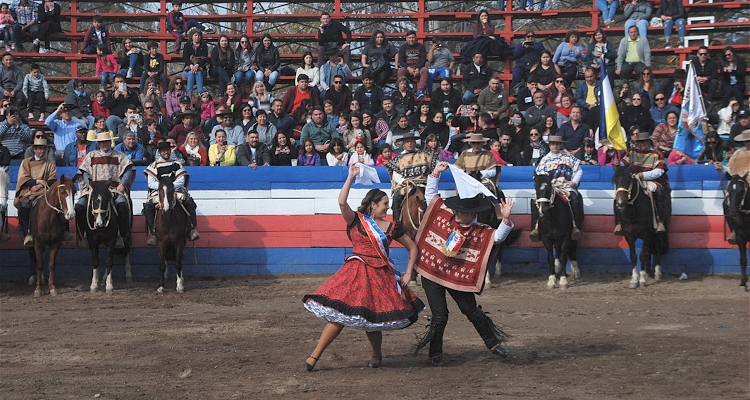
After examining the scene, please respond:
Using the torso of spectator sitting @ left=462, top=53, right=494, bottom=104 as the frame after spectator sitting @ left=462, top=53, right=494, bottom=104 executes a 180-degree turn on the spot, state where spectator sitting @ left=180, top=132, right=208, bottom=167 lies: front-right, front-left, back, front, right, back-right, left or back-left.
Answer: back-left

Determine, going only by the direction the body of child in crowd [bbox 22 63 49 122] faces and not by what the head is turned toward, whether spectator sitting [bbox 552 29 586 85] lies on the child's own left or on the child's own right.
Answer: on the child's own left

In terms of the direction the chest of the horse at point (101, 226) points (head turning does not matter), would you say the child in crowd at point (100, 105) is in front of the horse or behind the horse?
behind

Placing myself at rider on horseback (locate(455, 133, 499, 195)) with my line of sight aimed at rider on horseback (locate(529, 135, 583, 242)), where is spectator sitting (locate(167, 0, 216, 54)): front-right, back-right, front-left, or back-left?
back-left

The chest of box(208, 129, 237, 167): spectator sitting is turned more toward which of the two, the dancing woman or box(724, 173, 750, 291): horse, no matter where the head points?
the dancing woman

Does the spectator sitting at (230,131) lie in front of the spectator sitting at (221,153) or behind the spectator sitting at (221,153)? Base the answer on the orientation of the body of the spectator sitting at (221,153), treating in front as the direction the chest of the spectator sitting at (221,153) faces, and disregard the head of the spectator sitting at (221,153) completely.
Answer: behind

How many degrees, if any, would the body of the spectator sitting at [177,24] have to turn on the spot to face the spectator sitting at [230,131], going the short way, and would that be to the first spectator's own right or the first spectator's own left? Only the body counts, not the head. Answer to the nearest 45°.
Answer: approximately 45° to the first spectator's own right

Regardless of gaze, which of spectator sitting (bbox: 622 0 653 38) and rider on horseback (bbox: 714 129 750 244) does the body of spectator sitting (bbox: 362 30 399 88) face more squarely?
the rider on horseback

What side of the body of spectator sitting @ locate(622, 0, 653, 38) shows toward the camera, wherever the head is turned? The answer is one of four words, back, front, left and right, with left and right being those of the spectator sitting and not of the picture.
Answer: front

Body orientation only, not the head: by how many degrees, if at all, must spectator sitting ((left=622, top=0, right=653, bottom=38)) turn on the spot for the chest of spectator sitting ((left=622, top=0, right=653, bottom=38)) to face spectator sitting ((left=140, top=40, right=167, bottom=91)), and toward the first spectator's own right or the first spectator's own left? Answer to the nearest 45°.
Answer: approximately 90° to the first spectator's own right

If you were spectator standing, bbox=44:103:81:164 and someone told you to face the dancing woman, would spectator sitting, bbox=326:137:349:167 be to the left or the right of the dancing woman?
left

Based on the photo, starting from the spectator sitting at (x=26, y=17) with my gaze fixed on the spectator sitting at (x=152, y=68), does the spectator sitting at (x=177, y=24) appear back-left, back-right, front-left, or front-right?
front-left

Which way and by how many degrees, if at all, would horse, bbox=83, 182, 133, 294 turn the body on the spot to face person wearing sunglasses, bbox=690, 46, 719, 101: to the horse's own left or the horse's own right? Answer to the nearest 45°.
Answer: approximately 90° to the horse's own left

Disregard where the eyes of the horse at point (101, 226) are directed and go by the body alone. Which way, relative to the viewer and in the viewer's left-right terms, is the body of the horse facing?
facing the viewer
